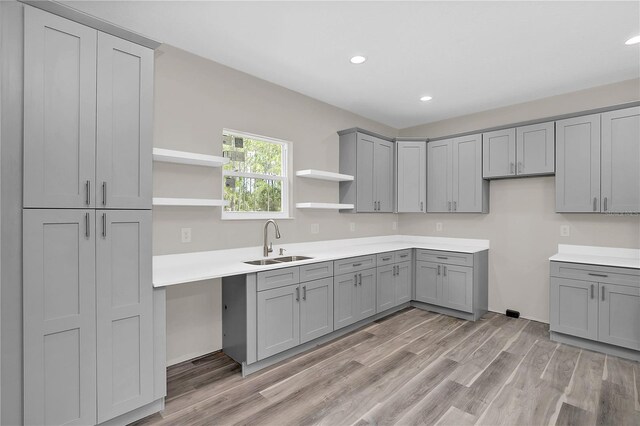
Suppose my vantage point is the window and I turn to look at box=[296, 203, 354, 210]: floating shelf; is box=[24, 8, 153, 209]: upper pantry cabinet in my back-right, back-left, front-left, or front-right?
back-right

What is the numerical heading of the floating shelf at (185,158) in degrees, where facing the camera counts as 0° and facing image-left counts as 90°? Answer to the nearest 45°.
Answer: approximately 315°

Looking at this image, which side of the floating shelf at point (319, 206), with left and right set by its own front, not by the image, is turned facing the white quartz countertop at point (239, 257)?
right

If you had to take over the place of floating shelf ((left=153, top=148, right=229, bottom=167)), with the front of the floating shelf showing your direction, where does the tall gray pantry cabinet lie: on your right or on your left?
on your right

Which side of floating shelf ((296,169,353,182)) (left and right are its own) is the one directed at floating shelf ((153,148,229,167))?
right

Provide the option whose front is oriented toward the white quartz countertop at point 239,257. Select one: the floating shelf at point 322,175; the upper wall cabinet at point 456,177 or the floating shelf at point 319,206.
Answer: the upper wall cabinet
